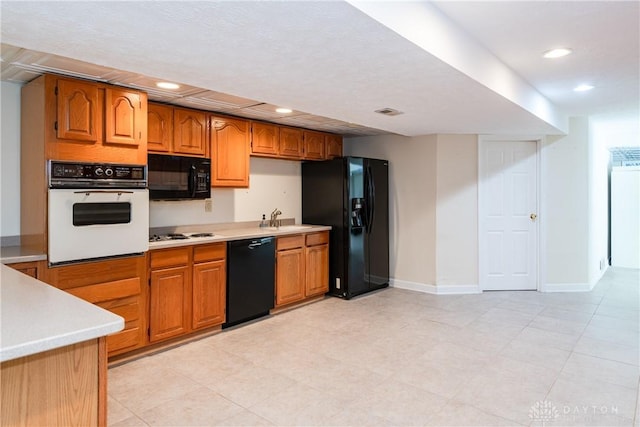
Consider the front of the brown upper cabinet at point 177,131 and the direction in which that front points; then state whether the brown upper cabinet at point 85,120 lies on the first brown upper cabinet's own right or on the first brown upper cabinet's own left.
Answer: on the first brown upper cabinet's own right

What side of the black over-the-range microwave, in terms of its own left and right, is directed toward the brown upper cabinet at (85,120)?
right

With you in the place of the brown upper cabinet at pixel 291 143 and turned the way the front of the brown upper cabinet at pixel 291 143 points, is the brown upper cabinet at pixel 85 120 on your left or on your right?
on your right

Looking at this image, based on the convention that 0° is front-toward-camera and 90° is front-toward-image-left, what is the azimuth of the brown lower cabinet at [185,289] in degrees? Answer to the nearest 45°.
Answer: approximately 315°

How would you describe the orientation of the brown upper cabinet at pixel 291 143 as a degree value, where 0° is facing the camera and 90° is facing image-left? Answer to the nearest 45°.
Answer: approximately 315°

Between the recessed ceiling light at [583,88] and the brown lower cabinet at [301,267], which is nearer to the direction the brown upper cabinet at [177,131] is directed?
the recessed ceiling light

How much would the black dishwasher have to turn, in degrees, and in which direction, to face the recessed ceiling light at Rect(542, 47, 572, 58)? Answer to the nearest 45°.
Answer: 0° — it already faces it
